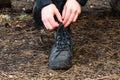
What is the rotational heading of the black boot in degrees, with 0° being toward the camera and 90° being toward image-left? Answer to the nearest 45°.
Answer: approximately 0°
